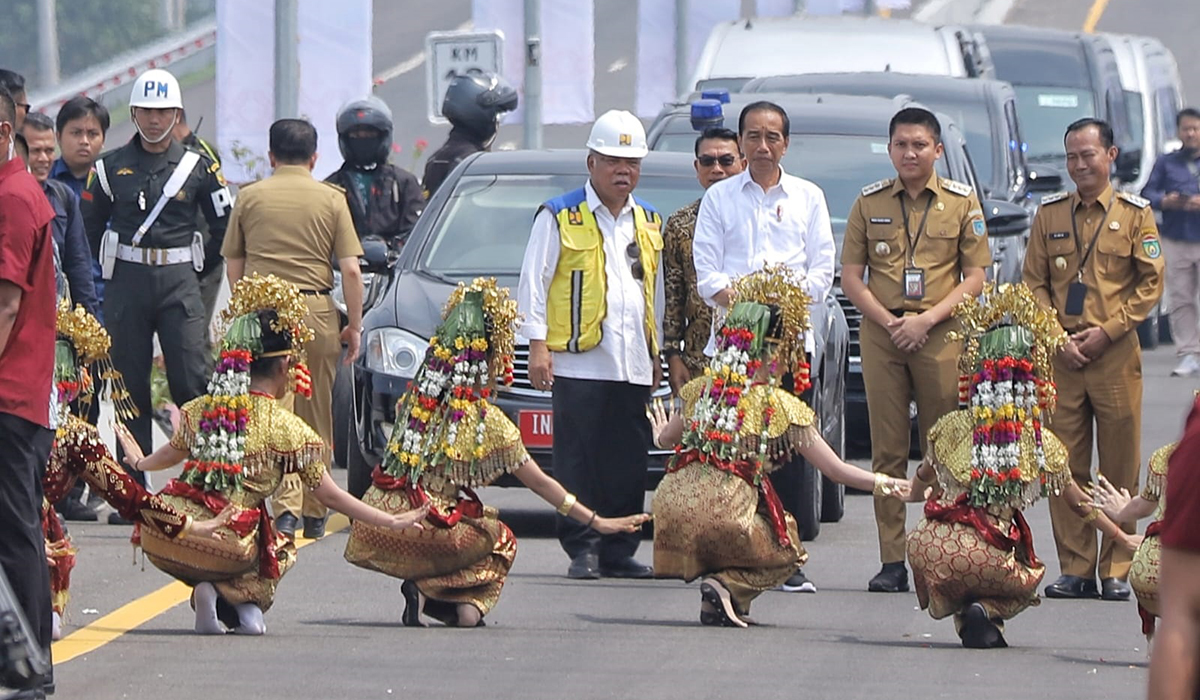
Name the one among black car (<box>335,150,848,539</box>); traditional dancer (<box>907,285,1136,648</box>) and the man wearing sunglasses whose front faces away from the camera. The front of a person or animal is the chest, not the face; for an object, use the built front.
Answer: the traditional dancer

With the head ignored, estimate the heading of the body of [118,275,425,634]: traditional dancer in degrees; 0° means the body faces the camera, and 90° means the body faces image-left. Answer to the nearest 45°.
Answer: approximately 225°

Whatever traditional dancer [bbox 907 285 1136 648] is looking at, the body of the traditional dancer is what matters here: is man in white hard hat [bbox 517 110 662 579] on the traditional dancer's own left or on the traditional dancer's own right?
on the traditional dancer's own left

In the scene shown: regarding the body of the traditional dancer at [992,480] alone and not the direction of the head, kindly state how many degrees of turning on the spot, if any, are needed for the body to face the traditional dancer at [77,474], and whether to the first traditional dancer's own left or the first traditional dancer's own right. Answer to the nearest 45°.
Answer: approximately 90° to the first traditional dancer's own left

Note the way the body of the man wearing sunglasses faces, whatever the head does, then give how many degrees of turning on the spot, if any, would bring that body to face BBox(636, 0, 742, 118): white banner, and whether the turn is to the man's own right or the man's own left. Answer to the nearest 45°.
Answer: approximately 180°

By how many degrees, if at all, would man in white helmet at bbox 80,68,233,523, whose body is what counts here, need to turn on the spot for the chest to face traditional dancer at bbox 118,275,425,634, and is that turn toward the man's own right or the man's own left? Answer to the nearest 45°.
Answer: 0° — they already face them

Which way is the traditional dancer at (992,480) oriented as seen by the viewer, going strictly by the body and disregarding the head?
away from the camera

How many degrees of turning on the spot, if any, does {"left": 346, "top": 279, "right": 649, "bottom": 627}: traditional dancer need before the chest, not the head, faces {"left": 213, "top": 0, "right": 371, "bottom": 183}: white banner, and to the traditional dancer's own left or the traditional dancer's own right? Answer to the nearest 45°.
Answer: approximately 45° to the traditional dancer's own left
